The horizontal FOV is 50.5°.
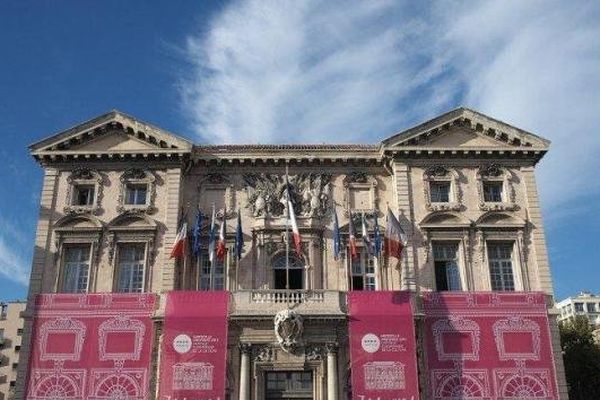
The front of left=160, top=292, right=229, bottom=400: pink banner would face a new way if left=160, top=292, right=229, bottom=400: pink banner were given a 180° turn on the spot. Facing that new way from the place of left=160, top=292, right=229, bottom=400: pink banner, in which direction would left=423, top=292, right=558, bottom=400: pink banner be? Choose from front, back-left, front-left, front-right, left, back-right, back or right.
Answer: right

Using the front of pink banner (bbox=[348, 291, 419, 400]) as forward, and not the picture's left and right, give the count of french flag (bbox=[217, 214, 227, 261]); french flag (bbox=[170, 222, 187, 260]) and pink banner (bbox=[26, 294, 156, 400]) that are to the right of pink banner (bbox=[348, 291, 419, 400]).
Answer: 3

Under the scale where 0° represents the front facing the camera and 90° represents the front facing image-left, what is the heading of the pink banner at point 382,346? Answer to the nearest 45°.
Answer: approximately 0°

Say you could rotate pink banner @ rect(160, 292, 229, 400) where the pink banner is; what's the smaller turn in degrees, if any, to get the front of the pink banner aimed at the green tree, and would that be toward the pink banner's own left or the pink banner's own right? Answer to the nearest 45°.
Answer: approximately 135° to the pink banner's own left

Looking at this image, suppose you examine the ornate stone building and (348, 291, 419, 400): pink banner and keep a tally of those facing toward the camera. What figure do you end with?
2

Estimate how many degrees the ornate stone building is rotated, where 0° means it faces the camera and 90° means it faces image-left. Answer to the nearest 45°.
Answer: approximately 0°

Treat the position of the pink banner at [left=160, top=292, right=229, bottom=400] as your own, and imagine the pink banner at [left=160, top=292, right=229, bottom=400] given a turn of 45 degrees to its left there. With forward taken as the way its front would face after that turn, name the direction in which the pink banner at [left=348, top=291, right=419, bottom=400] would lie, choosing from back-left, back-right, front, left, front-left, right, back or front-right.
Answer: front-left

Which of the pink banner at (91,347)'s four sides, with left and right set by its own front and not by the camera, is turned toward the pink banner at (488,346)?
left

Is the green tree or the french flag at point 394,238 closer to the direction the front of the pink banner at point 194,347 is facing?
the french flag
